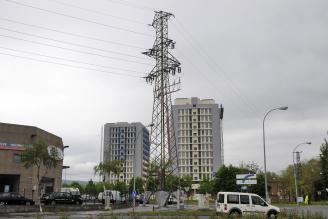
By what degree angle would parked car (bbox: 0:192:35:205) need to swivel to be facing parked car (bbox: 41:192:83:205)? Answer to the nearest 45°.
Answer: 0° — it already faces it

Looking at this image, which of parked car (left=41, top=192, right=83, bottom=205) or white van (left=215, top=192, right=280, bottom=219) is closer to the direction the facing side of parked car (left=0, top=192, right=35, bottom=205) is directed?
the parked car

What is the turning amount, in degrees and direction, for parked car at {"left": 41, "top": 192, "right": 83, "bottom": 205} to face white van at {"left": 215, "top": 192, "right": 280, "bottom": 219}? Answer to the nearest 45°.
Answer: approximately 45° to its right

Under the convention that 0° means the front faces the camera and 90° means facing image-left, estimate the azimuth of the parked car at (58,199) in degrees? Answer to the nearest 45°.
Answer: approximately 270°

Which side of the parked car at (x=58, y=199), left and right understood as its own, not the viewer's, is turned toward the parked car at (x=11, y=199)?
back

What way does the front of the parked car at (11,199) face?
to the viewer's right
